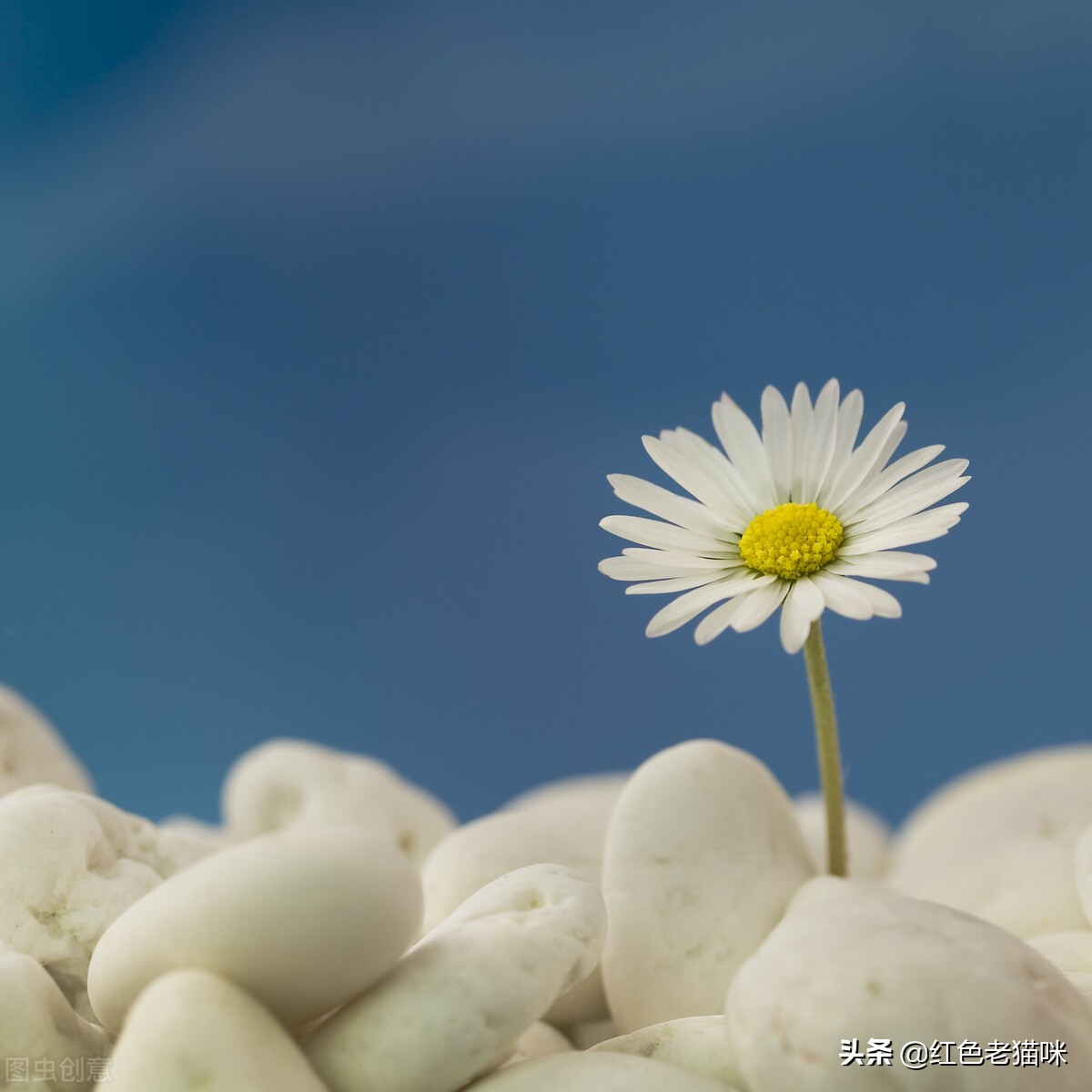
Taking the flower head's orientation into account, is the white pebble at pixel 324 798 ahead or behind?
behind

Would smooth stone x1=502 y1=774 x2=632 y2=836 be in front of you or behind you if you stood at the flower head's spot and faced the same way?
behind

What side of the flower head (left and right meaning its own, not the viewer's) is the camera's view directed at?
front
